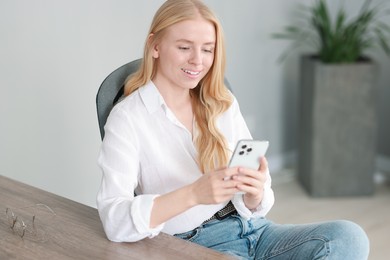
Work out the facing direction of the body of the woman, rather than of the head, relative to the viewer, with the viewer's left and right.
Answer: facing the viewer and to the right of the viewer

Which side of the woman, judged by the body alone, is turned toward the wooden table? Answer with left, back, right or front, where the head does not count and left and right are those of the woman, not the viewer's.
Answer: right

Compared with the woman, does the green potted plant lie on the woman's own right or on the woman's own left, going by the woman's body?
on the woman's own left

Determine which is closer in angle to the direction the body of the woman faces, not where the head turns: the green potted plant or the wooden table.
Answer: the wooden table
